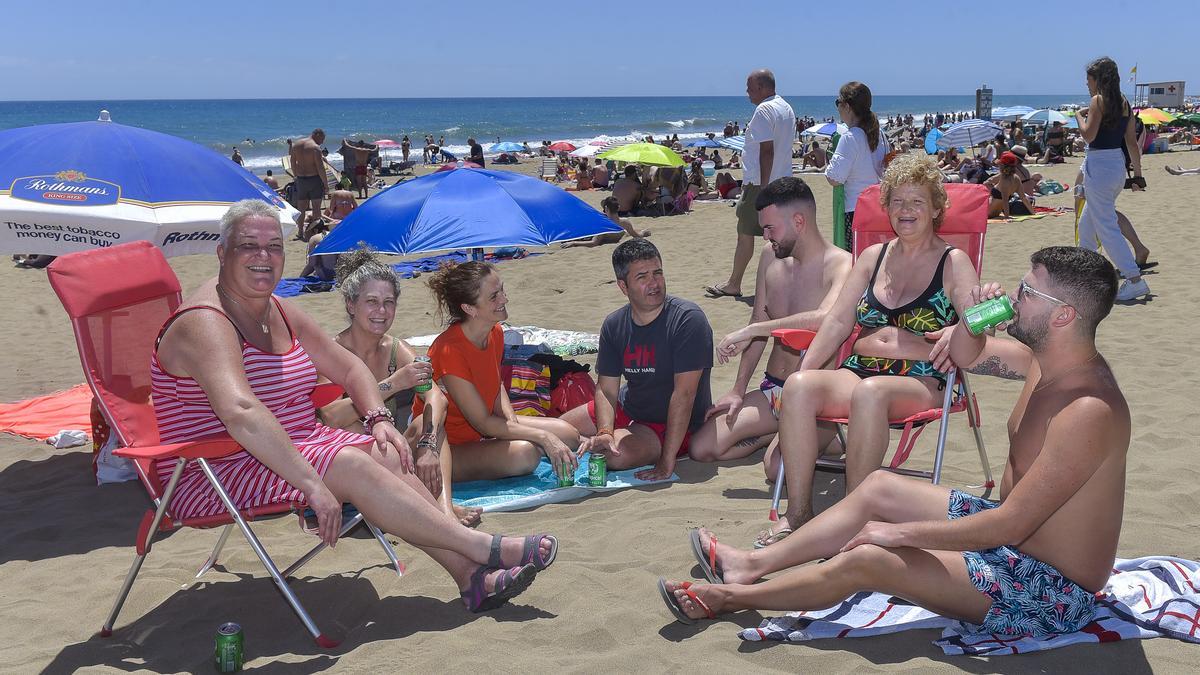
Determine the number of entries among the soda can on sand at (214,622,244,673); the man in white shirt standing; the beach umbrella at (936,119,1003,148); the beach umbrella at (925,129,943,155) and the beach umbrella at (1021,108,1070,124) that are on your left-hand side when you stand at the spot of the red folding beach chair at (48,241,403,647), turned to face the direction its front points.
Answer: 4

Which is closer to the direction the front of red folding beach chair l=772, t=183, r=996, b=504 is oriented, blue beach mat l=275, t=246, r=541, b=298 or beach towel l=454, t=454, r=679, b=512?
the beach towel

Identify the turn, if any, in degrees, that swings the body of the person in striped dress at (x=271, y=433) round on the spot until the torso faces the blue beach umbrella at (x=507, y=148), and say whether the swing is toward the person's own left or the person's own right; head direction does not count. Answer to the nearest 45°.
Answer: approximately 135° to the person's own left

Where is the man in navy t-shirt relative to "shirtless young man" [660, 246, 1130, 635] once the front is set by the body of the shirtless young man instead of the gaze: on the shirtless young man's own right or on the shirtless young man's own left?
on the shirtless young man's own right

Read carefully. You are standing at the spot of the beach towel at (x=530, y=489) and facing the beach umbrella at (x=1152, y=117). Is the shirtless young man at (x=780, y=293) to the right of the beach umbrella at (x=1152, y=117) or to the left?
right

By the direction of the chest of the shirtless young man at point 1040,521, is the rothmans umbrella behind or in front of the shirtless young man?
in front

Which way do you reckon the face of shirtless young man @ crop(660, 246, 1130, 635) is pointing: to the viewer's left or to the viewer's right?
to the viewer's left

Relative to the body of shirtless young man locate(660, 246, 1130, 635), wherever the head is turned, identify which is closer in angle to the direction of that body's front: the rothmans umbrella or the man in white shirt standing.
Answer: the rothmans umbrella

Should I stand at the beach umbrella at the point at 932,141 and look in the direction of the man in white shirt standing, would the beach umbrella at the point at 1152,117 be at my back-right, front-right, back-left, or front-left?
back-left

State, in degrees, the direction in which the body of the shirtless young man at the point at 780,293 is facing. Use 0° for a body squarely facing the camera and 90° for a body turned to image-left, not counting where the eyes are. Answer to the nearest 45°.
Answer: approximately 45°

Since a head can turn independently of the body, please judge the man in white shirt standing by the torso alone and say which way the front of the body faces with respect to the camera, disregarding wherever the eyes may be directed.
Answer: to the viewer's left

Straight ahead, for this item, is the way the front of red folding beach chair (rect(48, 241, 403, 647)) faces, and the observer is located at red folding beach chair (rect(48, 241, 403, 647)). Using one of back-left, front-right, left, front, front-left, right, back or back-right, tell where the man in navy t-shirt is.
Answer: front-left

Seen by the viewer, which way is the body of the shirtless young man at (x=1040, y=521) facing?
to the viewer's left

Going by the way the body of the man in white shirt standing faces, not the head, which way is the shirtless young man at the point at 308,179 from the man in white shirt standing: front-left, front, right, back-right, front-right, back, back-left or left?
front-right

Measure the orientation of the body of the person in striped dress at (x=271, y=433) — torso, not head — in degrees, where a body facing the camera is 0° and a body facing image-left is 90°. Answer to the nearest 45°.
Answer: approximately 315°

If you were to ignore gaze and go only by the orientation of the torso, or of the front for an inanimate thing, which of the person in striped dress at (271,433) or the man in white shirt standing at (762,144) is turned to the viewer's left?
the man in white shirt standing
